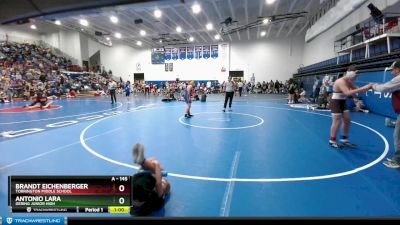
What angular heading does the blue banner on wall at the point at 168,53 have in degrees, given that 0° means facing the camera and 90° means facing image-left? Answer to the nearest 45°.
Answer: approximately 0°

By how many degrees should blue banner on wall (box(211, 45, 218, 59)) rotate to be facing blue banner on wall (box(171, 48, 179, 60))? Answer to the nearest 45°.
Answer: approximately 90° to its right

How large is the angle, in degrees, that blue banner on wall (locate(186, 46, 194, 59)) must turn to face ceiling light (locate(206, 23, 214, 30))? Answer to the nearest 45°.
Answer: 0° — it already faces it

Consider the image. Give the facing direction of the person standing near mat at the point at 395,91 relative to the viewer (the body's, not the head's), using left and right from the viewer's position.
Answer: facing to the left of the viewer

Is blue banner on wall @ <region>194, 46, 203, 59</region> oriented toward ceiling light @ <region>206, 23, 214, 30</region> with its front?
yes
